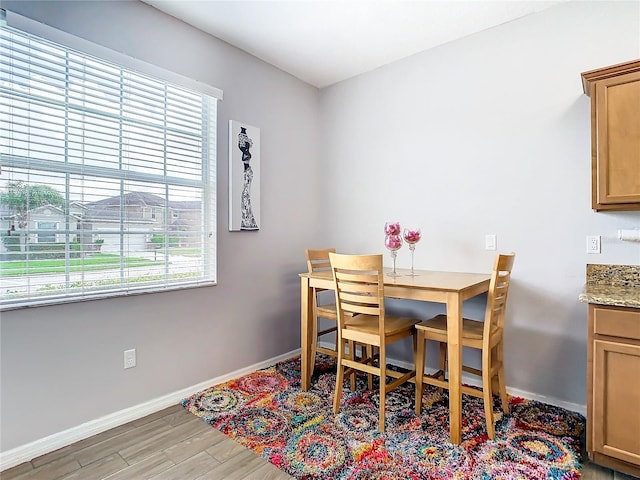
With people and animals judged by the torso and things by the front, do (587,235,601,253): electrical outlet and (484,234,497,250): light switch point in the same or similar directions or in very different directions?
same or similar directions

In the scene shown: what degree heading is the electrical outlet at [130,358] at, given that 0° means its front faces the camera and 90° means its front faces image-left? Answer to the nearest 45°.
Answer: approximately 315°

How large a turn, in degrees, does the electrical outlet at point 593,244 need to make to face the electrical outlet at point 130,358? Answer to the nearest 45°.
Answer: approximately 45° to its right

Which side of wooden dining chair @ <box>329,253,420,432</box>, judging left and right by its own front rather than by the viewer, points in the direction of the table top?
front

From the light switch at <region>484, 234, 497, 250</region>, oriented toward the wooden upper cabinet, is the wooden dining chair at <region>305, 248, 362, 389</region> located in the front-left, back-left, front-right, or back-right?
back-right

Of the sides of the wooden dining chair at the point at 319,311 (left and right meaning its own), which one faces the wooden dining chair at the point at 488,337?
front

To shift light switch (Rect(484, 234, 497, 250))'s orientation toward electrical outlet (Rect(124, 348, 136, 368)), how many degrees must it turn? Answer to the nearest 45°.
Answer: approximately 45° to its right

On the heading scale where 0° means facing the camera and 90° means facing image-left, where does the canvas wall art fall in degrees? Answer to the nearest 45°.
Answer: approximately 315°

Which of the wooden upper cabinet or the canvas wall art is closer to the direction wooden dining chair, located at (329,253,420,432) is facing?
the wooden upper cabinet

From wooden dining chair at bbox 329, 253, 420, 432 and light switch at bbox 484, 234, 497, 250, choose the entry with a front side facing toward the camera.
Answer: the light switch

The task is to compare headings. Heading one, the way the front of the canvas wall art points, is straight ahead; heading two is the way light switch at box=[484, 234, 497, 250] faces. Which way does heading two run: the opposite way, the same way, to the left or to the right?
to the right

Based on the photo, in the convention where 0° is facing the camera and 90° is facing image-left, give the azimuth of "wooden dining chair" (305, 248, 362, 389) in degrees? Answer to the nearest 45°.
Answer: approximately 315°

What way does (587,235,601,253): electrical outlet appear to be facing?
toward the camera

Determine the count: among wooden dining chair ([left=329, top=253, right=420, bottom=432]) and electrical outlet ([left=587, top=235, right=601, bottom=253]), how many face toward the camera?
1
